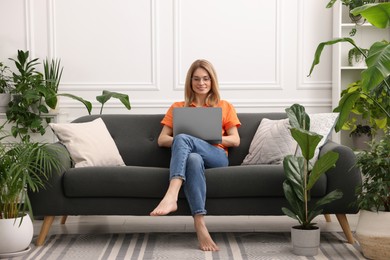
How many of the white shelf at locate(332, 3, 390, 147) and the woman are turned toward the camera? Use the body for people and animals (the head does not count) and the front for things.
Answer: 2

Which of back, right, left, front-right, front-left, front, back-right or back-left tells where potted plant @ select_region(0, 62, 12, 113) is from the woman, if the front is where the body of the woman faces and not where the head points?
back-right

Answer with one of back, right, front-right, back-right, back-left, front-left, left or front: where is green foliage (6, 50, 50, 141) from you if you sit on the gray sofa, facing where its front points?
back-right

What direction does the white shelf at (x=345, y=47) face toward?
toward the camera

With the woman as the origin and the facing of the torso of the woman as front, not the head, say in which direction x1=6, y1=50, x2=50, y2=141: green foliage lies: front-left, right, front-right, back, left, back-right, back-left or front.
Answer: back-right

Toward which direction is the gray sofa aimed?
toward the camera

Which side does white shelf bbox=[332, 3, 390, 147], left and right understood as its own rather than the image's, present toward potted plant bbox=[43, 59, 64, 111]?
right

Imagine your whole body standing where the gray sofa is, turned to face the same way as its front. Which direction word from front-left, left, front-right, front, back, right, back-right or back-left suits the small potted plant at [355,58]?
back-left

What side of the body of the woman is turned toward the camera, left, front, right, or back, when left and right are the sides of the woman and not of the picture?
front
